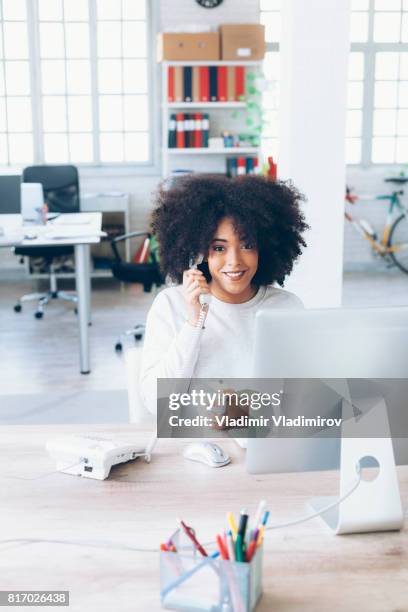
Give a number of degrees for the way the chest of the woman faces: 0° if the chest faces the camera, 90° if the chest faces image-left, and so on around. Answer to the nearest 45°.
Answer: approximately 0°

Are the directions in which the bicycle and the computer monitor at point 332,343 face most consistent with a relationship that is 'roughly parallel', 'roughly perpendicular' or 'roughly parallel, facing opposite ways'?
roughly perpendicular

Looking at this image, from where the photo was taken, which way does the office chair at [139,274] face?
to the viewer's left

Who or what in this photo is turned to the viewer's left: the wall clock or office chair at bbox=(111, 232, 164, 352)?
the office chair

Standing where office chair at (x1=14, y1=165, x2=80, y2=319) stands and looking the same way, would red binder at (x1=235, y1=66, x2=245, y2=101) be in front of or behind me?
behind

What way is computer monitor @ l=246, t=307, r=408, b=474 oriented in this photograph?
away from the camera

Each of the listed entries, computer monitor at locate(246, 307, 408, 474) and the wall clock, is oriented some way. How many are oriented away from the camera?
1

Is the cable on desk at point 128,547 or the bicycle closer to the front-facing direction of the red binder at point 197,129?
the cable on desk
